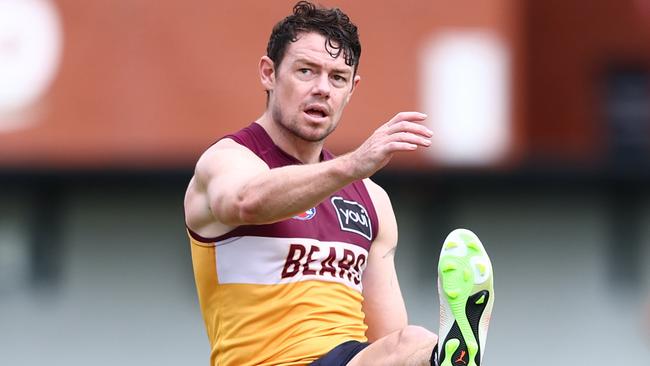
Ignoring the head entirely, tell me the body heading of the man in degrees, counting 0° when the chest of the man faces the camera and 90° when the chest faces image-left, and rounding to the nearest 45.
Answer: approximately 315°

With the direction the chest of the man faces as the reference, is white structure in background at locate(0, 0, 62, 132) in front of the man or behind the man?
behind
